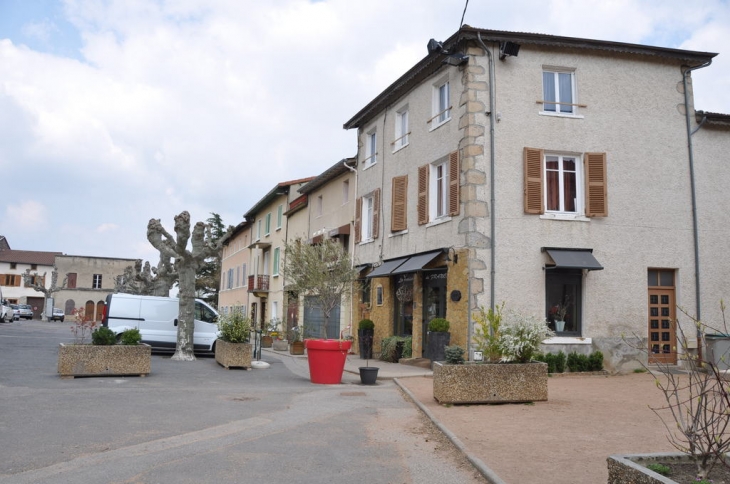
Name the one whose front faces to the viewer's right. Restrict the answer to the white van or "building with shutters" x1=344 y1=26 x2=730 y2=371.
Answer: the white van

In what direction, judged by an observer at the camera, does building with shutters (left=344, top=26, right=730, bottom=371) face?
facing the viewer and to the left of the viewer

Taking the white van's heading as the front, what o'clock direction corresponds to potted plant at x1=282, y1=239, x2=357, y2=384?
The potted plant is roughly at 2 o'clock from the white van.

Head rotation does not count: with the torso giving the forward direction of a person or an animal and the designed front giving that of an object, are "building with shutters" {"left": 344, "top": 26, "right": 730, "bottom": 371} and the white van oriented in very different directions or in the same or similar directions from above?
very different directions

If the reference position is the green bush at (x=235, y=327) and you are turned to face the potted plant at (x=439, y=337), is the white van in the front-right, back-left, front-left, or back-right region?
back-left

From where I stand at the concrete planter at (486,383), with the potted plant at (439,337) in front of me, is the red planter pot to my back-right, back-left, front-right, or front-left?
front-left

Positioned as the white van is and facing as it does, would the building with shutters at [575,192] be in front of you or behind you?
in front

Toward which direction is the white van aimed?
to the viewer's right

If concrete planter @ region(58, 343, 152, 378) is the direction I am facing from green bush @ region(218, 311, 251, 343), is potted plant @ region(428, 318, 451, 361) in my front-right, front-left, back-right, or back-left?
back-left

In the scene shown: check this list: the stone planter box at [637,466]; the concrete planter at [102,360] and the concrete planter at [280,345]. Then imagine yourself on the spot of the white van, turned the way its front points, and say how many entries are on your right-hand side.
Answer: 2

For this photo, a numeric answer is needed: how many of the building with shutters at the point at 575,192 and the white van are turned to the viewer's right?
1
